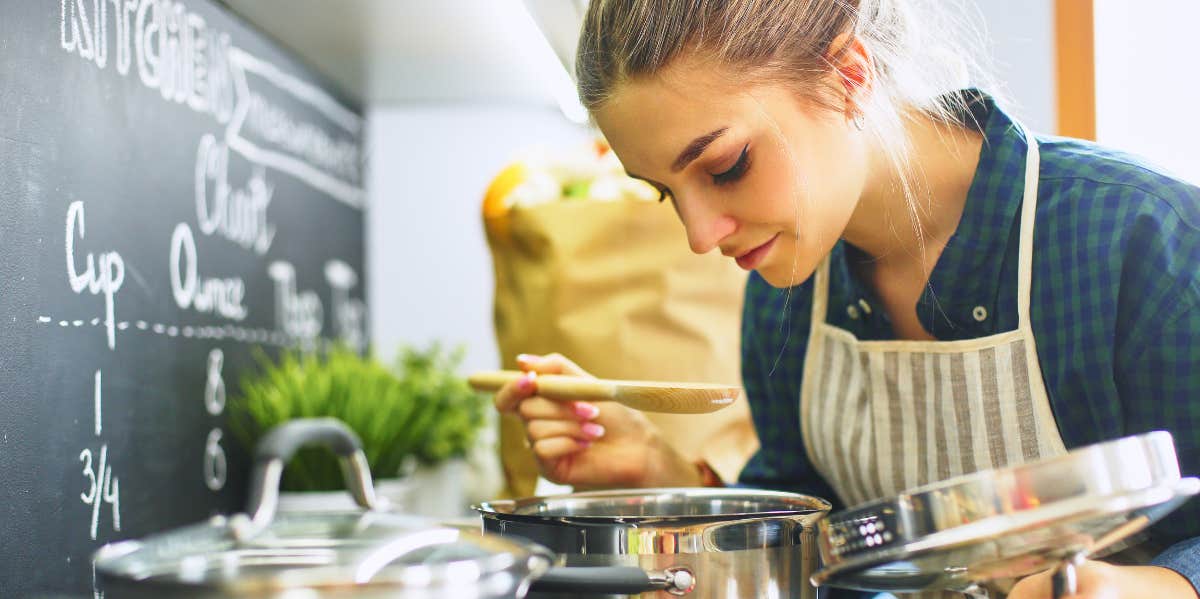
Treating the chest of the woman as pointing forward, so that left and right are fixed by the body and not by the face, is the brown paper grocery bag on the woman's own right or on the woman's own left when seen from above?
on the woman's own right

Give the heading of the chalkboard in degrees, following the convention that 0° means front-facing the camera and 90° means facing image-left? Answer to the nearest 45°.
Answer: approximately 315°
